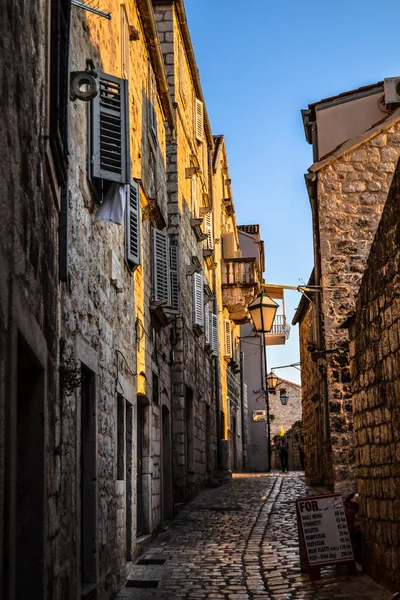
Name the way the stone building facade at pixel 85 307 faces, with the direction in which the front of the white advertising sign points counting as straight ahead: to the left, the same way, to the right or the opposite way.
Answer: to the left

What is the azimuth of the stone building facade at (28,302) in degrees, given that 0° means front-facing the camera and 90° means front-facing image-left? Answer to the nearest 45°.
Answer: approximately 270°

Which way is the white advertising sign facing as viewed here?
toward the camera

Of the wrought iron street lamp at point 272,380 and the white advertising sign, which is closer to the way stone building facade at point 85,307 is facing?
the white advertising sign

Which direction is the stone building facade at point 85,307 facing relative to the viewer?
to the viewer's right

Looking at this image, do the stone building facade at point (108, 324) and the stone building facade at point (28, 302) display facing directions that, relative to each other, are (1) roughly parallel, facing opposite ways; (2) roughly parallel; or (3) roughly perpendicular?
roughly parallel

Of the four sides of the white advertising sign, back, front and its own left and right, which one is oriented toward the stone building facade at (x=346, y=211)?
back

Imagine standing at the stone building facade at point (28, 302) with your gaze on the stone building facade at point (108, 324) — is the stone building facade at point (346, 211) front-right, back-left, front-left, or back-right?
front-right

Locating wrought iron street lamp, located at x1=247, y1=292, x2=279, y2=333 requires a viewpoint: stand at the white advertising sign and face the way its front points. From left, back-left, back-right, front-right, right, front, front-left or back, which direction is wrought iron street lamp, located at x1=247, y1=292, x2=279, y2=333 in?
back

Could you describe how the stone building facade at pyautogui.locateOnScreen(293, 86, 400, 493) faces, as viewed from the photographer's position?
facing to the left of the viewer

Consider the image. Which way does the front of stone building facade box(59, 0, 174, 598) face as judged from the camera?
facing to the right of the viewer

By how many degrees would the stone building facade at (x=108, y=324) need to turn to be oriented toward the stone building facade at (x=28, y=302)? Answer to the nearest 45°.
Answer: approximately 90° to its right
